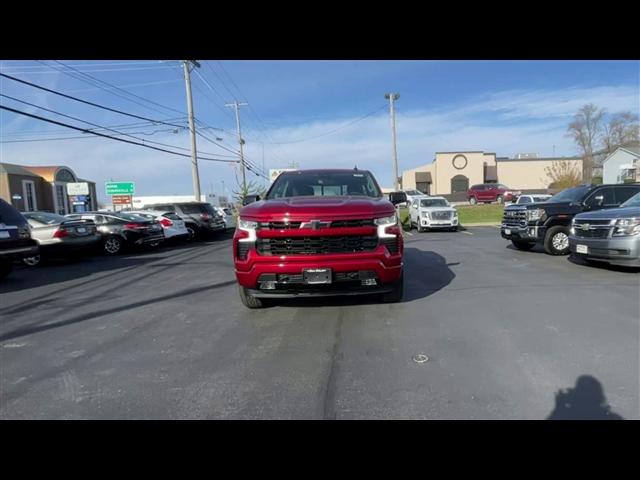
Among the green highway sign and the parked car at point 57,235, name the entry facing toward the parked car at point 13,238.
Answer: the green highway sign

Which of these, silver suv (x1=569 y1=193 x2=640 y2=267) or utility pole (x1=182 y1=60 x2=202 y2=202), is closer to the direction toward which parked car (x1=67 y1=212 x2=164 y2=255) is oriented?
the utility pole

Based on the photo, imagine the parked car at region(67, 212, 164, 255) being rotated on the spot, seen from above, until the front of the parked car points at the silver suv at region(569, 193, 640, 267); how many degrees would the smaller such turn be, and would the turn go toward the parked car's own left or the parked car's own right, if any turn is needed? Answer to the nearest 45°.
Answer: approximately 180°

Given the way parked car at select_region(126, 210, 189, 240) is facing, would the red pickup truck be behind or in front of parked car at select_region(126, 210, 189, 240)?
behind

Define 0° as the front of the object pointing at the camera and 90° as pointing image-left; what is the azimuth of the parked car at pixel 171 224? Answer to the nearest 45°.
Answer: approximately 135°

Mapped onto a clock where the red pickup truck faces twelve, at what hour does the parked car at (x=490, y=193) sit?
The parked car is roughly at 7 o'clock from the red pickup truck.
